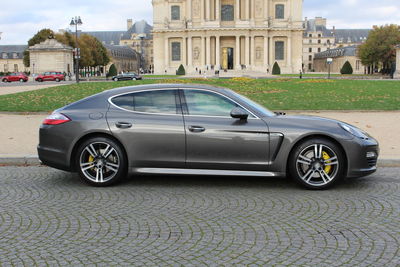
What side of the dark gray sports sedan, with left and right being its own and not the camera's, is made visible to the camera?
right
